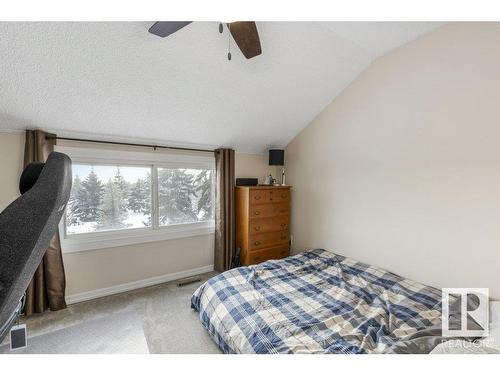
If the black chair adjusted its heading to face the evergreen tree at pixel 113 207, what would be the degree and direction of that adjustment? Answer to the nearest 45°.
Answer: approximately 45° to its right

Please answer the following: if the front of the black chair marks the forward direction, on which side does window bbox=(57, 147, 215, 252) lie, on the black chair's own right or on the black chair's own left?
on the black chair's own right

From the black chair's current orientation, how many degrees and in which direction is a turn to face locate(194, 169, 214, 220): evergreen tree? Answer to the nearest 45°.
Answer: approximately 90° to its right

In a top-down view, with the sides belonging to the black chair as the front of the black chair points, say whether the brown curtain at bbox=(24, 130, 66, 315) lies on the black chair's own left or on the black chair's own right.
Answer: on the black chair's own right

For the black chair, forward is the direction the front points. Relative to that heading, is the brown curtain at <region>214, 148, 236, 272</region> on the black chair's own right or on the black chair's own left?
on the black chair's own right

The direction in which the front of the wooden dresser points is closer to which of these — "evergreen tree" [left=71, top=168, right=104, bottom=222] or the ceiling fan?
the ceiling fan

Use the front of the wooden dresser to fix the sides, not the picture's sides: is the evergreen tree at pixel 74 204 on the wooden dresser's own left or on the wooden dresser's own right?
on the wooden dresser's own right

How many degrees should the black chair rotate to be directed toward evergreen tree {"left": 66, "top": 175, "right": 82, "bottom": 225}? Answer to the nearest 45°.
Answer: approximately 45° to its right

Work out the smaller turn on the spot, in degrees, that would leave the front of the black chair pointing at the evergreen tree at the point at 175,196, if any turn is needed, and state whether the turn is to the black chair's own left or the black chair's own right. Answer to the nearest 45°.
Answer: approximately 90° to the black chair's own right

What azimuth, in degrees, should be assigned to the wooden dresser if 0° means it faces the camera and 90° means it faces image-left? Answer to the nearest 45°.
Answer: approximately 315°

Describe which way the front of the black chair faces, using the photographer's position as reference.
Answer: facing away from the viewer and to the left of the viewer

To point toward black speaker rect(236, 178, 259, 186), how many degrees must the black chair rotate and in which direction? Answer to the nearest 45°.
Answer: approximately 90° to its right

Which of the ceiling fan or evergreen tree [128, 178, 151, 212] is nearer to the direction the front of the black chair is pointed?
the evergreen tree
